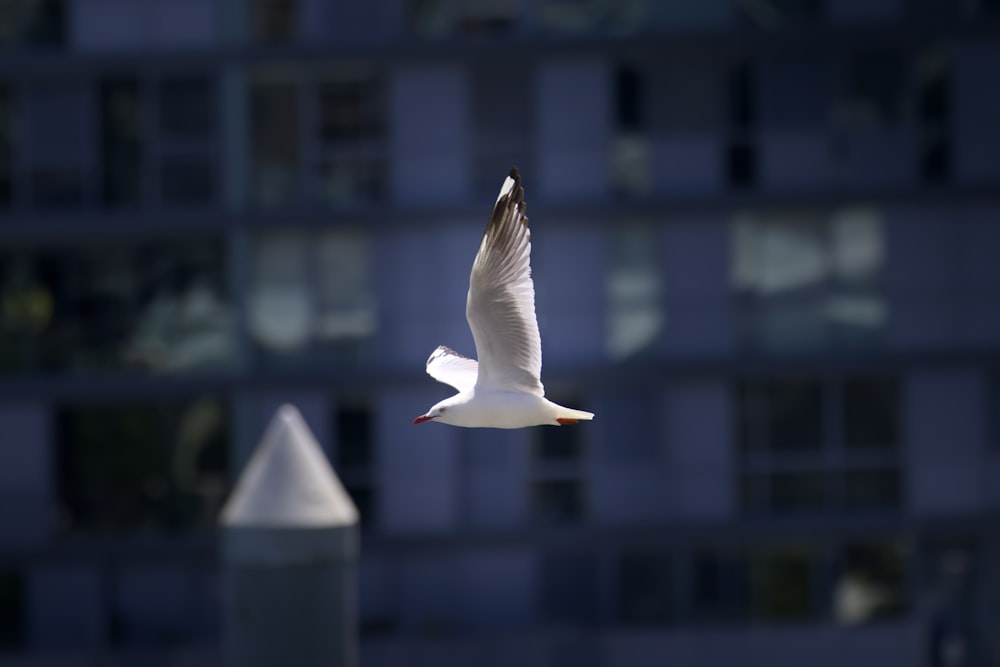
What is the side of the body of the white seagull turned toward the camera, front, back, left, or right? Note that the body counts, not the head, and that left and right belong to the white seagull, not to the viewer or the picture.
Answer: left
